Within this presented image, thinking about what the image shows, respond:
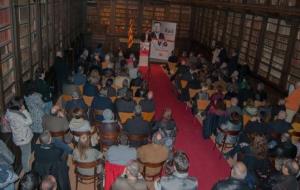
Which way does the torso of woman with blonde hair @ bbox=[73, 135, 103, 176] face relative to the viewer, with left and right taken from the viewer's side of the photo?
facing away from the viewer

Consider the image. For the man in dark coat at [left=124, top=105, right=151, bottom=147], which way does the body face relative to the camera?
away from the camera

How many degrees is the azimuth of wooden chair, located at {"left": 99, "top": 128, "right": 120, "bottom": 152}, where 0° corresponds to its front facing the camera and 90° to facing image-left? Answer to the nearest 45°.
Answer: approximately 180°

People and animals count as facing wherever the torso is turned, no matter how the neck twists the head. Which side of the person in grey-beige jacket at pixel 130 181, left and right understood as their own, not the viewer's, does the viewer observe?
back

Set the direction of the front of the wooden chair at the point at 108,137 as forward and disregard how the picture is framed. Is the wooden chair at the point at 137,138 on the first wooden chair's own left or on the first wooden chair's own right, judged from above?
on the first wooden chair's own right

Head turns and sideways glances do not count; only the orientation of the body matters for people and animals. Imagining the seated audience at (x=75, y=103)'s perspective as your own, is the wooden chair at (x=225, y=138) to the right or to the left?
on their right

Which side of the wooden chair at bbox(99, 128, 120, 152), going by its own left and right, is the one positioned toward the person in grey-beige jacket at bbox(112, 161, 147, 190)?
back

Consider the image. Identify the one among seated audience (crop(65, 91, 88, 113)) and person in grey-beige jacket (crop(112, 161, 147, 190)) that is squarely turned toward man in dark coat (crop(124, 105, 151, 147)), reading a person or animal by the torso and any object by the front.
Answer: person in grey-beige jacket (crop(112, 161, 147, 190))

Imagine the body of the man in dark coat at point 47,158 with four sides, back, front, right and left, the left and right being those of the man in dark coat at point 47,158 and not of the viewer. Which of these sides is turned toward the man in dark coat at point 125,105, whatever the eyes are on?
front

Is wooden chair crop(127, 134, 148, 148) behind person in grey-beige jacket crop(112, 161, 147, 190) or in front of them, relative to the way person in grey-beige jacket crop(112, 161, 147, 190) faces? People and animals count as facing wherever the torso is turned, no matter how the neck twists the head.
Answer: in front

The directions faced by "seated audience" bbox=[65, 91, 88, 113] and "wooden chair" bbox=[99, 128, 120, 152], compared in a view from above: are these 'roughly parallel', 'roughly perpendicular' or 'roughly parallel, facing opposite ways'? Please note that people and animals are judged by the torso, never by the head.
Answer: roughly parallel

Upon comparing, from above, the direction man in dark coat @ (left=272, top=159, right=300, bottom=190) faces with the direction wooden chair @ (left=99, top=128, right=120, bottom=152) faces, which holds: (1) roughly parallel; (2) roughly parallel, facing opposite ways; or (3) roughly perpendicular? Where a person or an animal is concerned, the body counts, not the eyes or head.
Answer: roughly parallel

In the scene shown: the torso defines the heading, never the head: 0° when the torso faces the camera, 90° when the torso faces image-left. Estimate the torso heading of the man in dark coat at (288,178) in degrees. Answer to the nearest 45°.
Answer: approximately 135°

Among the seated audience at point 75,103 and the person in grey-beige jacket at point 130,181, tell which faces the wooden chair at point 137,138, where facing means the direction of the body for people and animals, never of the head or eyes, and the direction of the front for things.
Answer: the person in grey-beige jacket at point 130,181

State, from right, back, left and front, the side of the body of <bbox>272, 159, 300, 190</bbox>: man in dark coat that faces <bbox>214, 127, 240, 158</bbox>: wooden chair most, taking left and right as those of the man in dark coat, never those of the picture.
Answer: front

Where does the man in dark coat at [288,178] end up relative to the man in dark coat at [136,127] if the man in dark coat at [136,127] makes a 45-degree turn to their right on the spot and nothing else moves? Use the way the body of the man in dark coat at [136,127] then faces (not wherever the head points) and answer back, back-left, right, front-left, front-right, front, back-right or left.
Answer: right

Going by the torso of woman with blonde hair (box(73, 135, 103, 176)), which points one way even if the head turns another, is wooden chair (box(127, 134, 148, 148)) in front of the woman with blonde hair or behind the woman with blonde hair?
in front

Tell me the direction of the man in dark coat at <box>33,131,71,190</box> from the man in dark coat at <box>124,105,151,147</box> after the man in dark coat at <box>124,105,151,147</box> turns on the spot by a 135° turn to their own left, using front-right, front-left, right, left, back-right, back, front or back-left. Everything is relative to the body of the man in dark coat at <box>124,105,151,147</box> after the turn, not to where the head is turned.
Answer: front

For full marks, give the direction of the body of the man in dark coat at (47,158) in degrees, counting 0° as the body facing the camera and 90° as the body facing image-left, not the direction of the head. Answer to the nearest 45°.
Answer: approximately 225°

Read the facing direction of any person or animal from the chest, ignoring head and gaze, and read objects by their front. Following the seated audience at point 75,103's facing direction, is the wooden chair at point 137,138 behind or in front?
behind
